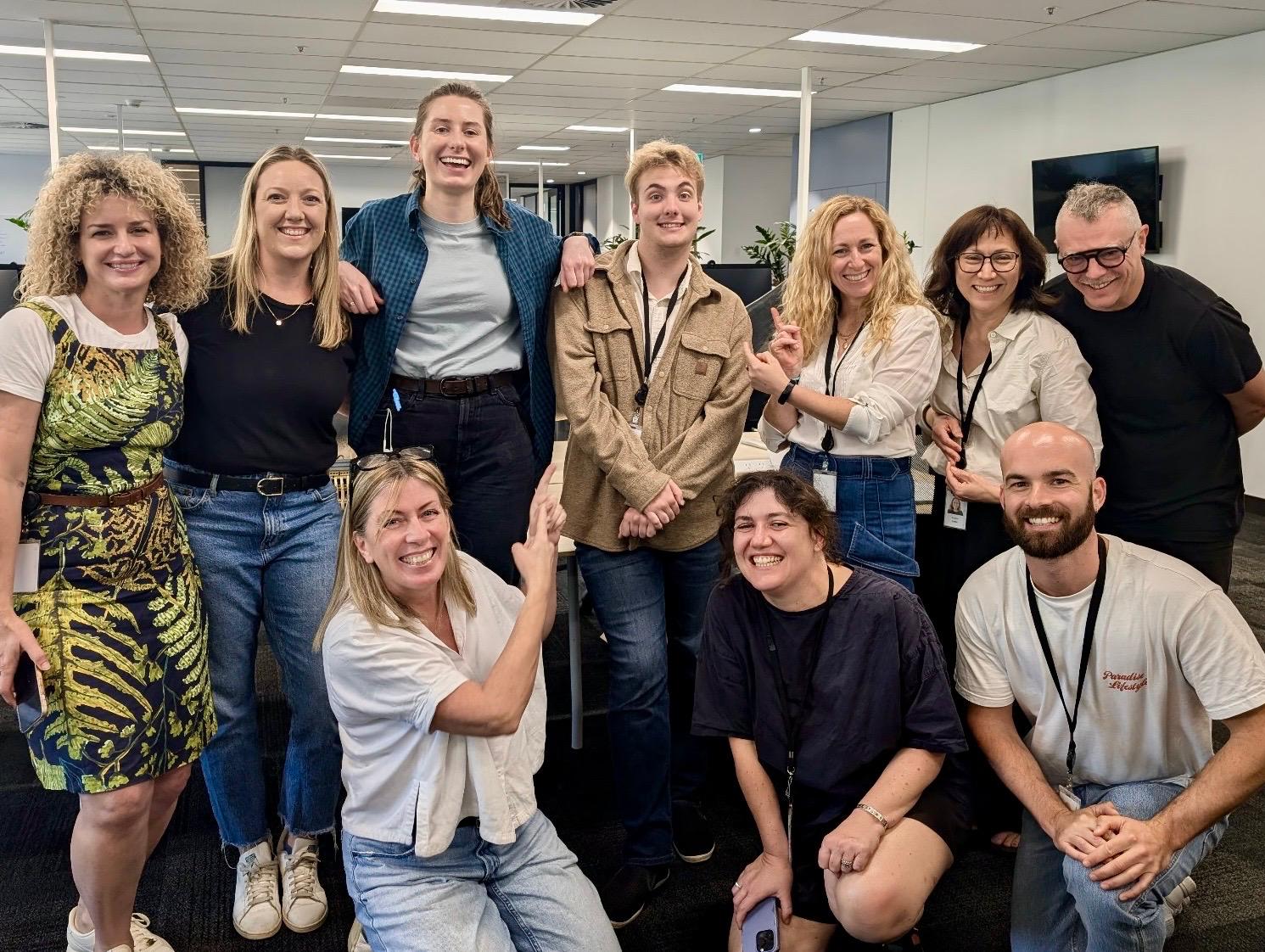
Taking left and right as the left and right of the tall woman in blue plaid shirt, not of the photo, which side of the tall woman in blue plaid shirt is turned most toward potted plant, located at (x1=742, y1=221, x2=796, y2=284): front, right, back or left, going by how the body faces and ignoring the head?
back

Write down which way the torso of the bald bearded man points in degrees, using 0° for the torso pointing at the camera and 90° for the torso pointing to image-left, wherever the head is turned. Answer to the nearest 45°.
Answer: approximately 45°

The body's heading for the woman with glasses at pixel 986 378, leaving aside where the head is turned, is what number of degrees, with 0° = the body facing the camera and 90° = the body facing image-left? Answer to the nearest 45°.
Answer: approximately 45°

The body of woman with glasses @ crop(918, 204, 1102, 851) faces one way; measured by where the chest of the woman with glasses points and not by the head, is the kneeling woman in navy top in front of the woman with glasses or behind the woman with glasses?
in front

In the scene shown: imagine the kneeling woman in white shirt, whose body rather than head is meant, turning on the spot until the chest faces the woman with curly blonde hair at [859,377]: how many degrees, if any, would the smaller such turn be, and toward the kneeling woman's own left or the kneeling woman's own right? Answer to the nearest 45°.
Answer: approximately 90° to the kneeling woman's own left

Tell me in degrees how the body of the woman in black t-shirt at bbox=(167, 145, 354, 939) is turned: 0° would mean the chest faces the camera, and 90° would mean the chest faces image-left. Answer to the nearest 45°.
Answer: approximately 0°

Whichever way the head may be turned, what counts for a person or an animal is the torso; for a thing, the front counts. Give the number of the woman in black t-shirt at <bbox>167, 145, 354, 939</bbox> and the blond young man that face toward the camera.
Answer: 2

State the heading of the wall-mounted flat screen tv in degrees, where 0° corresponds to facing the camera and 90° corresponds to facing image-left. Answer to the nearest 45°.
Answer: approximately 45°
